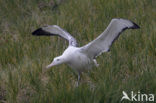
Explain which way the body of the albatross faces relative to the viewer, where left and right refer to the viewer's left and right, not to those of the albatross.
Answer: facing the viewer and to the left of the viewer
